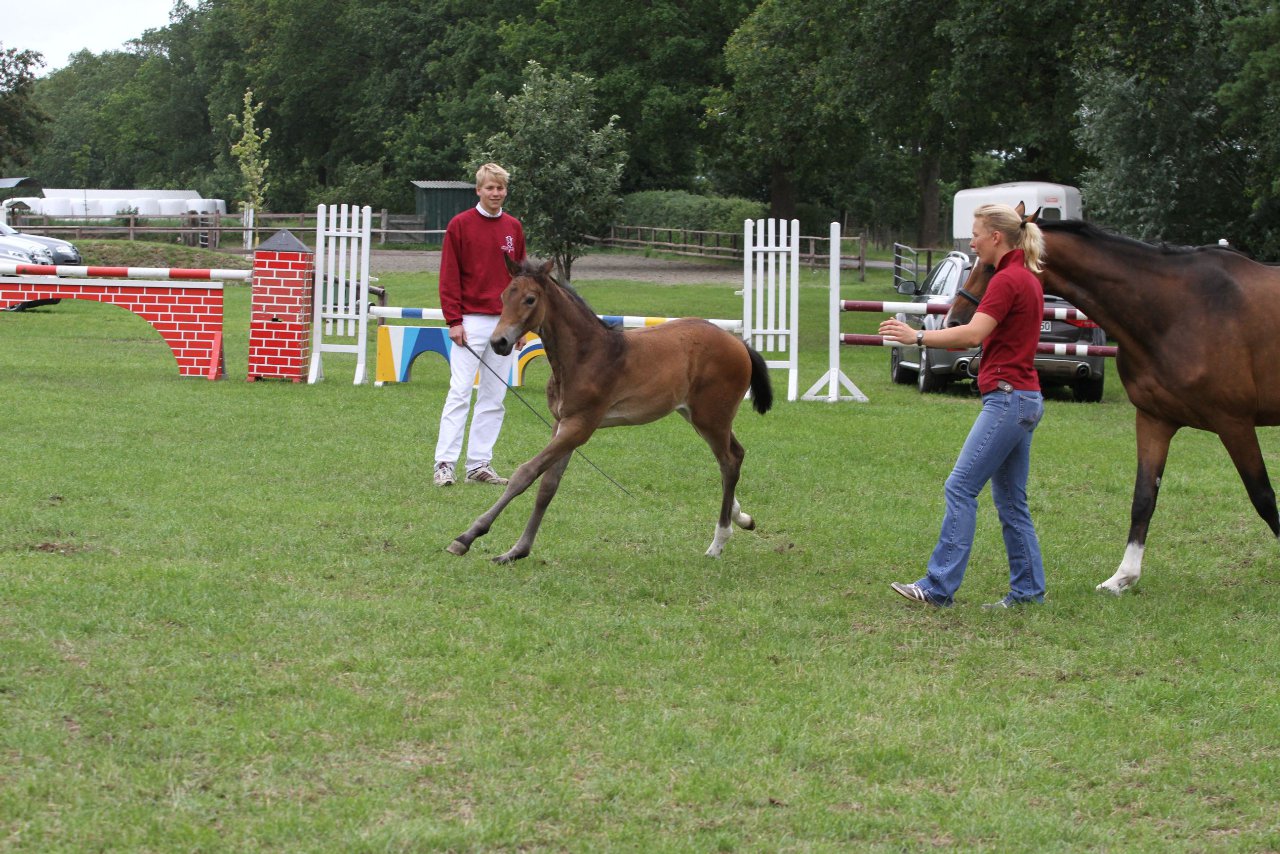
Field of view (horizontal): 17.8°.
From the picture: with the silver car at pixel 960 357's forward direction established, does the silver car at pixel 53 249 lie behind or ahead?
ahead

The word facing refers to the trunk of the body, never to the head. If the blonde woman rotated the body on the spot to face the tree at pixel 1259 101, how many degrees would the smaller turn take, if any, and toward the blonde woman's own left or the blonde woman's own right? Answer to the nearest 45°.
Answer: approximately 90° to the blonde woman's own right

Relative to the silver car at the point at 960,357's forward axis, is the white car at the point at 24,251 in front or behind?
in front

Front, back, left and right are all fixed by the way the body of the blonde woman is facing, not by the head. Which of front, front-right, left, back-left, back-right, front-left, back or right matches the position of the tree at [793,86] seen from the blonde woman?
right

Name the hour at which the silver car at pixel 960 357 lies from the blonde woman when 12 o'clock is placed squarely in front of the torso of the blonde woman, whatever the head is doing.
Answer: The silver car is roughly at 3 o'clock from the blonde woman.

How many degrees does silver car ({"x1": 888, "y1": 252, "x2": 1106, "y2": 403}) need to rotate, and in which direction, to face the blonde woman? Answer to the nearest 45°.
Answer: approximately 135° to its left

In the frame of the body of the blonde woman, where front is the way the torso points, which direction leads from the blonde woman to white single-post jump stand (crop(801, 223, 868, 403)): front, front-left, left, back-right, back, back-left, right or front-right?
right

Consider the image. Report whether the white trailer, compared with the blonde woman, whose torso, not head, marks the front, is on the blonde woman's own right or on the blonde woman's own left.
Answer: on the blonde woman's own right

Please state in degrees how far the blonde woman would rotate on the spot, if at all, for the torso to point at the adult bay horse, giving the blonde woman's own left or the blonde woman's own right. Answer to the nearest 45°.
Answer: approximately 135° to the blonde woman's own right

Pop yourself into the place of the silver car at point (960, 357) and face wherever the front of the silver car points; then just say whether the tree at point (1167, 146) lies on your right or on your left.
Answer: on your right

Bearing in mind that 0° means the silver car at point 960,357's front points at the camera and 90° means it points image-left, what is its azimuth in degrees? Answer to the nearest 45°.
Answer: approximately 135°

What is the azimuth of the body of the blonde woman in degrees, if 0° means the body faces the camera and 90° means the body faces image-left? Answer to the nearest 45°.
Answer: approximately 90°

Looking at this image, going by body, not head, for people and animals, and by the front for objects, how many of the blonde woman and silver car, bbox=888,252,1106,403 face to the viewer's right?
0
